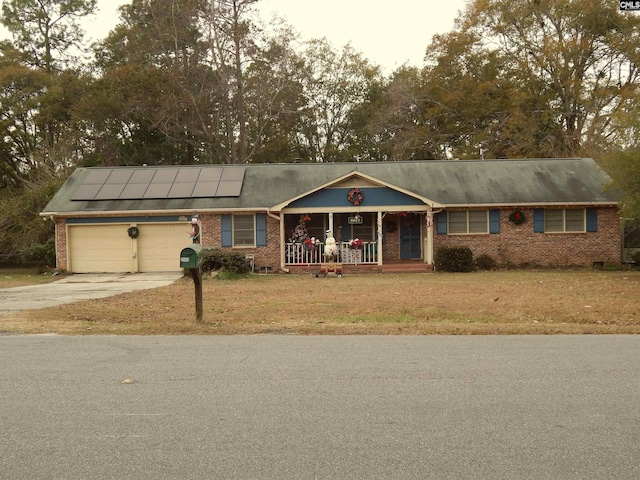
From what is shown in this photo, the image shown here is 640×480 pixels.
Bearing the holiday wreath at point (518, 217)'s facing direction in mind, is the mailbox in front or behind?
in front

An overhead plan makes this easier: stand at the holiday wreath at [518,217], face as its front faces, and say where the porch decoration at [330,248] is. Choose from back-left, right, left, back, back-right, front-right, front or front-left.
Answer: front-right

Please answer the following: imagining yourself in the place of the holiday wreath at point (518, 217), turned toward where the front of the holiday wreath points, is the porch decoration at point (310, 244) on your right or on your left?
on your right

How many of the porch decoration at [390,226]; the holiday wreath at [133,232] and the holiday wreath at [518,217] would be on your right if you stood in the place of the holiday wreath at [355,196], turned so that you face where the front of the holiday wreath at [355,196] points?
1

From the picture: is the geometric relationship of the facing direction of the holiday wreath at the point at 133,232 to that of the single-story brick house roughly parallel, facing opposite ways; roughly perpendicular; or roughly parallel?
roughly parallel

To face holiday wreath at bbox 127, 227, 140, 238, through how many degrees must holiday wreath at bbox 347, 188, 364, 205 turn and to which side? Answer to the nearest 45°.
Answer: approximately 90° to its right

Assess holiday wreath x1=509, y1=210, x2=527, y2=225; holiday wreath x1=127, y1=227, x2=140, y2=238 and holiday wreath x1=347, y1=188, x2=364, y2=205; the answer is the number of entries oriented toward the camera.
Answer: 3

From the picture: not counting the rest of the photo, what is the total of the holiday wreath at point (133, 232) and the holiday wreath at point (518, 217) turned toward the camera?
2

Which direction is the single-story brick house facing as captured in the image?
toward the camera

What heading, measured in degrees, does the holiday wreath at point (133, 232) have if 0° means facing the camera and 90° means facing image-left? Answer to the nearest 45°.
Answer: approximately 0°

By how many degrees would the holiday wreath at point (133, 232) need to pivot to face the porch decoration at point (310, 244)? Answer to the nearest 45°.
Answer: approximately 45° to its left

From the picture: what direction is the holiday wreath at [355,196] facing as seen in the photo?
toward the camera

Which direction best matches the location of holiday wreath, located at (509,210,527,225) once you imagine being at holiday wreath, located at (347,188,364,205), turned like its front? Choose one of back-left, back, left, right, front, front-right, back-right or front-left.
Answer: left

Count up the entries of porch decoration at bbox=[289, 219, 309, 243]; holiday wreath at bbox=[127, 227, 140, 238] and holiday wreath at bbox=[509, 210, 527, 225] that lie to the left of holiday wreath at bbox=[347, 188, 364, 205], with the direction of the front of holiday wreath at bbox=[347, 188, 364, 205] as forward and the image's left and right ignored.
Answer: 1

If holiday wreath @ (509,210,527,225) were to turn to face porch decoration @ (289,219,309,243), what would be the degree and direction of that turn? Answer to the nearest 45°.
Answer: approximately 90° to its right

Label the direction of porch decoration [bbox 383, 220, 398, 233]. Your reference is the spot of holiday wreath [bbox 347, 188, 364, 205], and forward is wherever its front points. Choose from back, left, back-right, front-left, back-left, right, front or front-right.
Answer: back-left

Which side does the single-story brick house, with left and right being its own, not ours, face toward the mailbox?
front
